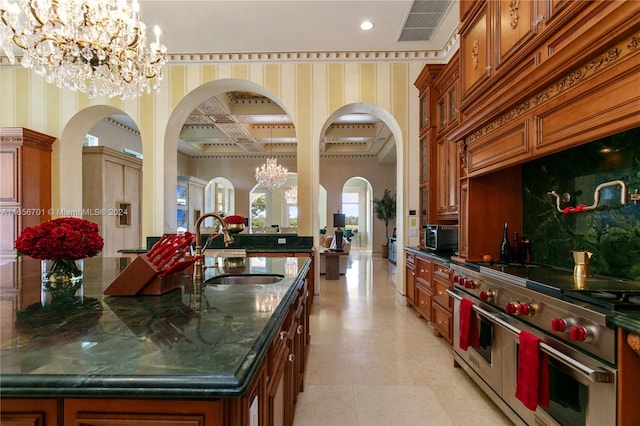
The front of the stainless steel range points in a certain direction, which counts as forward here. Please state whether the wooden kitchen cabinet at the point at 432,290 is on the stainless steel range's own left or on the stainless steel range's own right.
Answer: on the stainless steel range's own right

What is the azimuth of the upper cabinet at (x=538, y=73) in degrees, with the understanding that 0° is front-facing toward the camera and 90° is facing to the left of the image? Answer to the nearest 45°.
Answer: approximately 45°

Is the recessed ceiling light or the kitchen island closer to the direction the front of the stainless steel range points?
the kitchen island

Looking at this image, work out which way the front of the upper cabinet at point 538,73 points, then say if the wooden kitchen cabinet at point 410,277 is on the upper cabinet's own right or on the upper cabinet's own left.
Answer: on the upper cabinet's own right

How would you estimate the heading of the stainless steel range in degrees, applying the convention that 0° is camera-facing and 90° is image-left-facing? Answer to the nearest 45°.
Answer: approximately 45°
